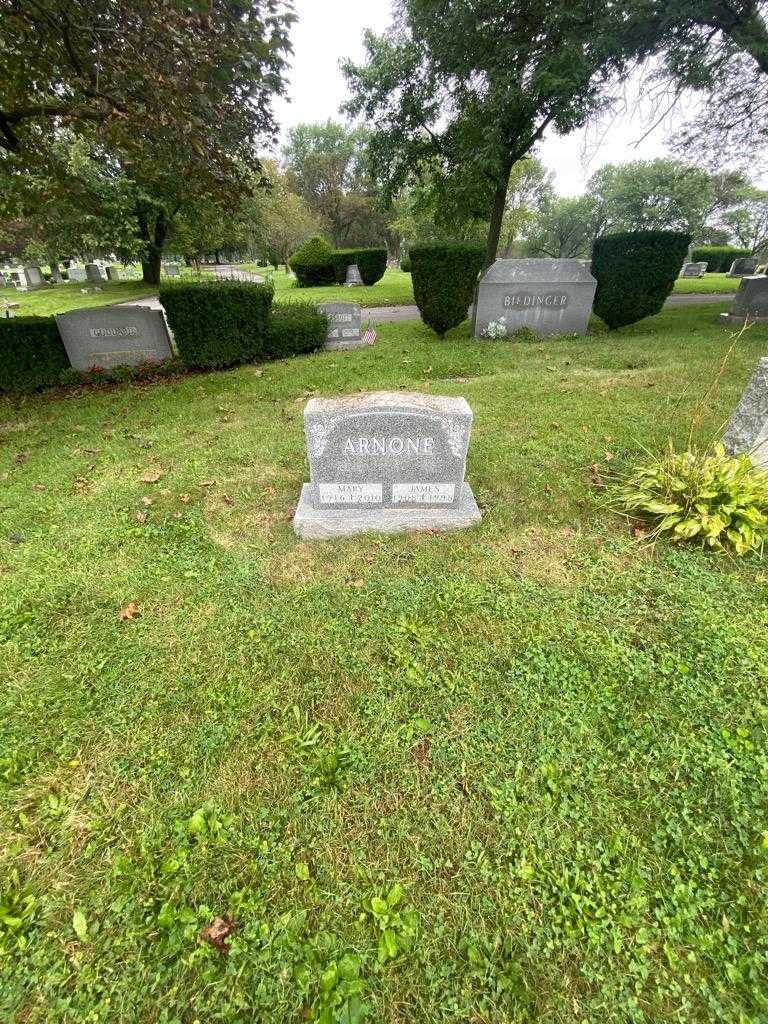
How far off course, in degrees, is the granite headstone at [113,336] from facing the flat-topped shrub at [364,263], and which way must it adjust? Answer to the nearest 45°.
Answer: approximately 135° to its left

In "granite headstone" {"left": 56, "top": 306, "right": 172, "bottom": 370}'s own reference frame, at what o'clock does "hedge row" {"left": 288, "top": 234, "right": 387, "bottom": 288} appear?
The hedge row is roughly at 7 o'clock from the granite headstone.

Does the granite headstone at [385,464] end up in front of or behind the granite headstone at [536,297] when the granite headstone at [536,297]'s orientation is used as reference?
in front

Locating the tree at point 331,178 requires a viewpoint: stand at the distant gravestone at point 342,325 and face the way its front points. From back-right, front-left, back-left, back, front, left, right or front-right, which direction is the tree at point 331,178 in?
back

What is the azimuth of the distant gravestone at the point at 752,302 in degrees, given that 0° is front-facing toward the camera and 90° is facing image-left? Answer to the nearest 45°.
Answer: approximately 0°

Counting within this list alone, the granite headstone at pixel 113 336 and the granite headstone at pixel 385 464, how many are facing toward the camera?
2
